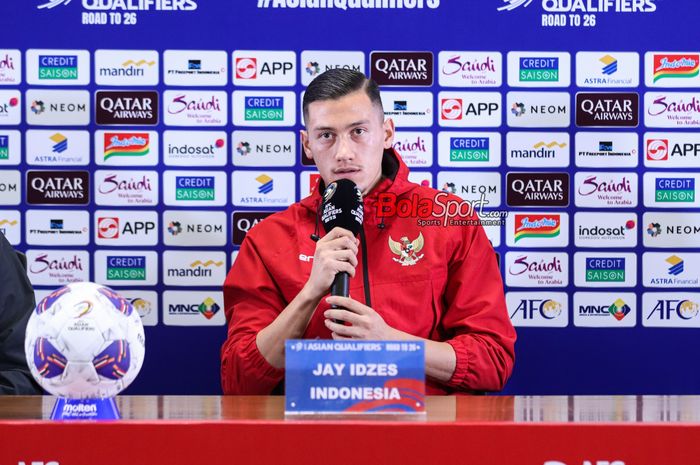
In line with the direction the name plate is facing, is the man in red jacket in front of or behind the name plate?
behind

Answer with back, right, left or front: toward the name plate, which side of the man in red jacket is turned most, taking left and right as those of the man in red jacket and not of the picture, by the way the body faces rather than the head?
front

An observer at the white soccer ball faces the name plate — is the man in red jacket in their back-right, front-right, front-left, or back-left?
front-left

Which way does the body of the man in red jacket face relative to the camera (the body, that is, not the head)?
toward the camera

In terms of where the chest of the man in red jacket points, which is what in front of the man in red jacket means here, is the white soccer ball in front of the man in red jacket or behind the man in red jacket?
in front

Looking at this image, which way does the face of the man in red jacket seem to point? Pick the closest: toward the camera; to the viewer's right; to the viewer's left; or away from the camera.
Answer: toward the camera

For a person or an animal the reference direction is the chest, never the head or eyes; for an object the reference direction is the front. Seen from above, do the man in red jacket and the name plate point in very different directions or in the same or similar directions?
same or similar directions

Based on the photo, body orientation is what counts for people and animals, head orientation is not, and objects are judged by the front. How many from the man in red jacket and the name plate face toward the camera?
2
